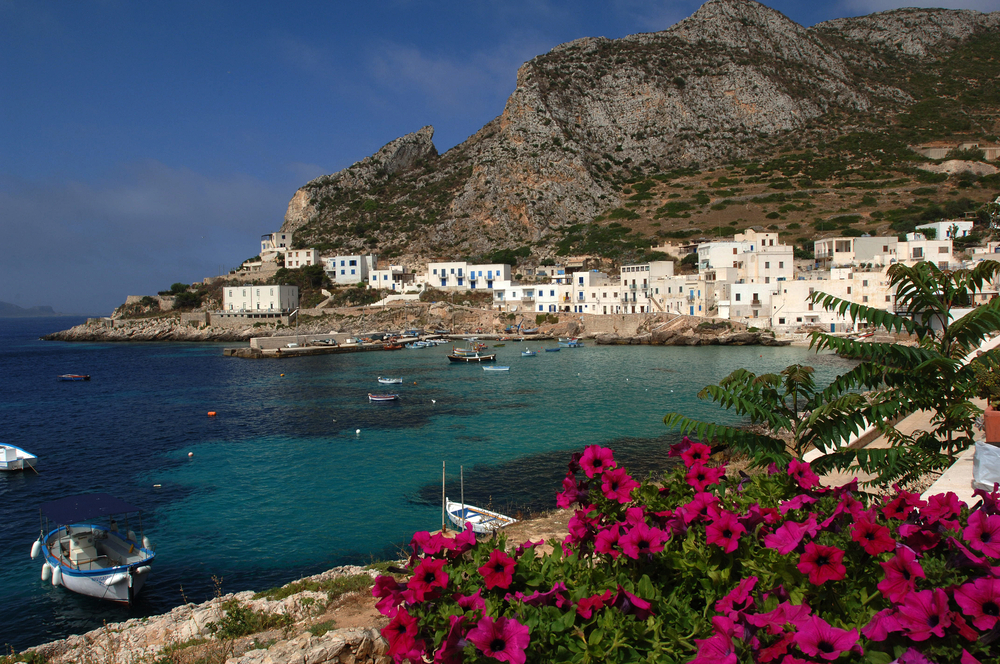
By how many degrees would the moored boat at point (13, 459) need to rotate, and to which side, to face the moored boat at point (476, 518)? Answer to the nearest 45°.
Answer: approximately 45° to its right

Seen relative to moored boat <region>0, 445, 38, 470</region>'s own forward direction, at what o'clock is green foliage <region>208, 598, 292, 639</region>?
The green foliage is roughly at 3 o'clock from the moored boat.

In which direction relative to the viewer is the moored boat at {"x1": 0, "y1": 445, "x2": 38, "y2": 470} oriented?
to the viewer's right

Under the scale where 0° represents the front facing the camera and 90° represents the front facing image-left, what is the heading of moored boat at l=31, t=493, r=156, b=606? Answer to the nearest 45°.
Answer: approximately 315°

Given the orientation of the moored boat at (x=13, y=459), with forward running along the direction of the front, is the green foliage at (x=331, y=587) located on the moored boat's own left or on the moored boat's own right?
on the moored boat's own right
